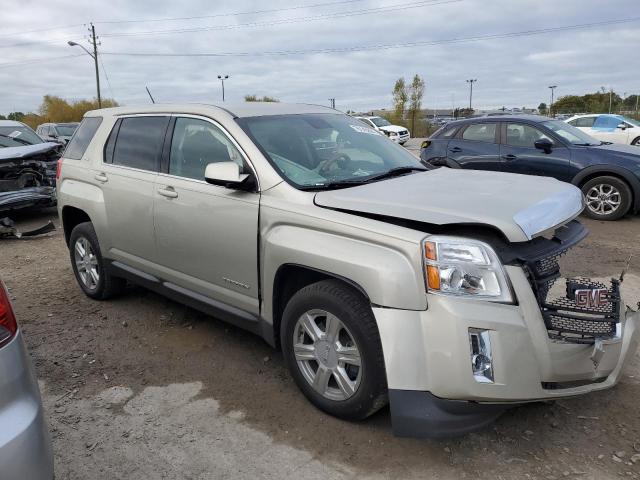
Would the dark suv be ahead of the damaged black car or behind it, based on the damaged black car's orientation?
ahead

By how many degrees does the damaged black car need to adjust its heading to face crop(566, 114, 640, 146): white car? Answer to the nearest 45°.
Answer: approximately 45° to its left

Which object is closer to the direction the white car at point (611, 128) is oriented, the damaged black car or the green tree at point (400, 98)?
the damaged black car

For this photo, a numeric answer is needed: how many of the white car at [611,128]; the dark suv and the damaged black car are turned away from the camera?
0

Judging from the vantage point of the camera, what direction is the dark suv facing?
facing the viewer and to the right of the viewer

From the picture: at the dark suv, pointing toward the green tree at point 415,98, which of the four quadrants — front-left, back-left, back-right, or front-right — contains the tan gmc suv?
back-left

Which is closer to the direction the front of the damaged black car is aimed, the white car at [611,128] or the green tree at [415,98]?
the white car

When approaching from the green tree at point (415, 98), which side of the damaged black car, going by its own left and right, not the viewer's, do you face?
left

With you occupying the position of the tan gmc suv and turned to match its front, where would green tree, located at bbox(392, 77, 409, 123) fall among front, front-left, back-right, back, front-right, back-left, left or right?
back-left
